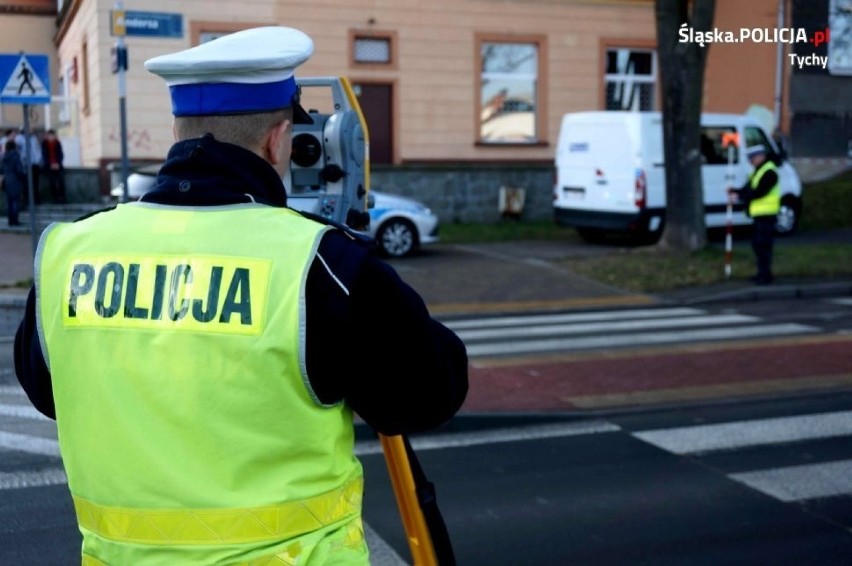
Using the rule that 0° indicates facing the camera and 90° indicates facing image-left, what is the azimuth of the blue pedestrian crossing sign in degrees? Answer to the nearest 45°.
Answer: approximately 0°

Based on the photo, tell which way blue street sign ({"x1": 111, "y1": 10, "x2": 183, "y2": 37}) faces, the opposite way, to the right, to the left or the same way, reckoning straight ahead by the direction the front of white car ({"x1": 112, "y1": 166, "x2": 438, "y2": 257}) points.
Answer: to the right

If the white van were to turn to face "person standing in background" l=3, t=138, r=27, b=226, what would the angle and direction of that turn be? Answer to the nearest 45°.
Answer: approximately 135° to its left

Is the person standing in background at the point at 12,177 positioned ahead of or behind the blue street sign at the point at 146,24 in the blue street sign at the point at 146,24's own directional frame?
behind

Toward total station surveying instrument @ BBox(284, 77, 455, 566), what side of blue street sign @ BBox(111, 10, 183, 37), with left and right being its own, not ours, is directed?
front

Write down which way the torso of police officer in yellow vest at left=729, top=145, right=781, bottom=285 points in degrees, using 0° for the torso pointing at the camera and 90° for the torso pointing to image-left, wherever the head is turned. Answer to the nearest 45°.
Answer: approximately 90°

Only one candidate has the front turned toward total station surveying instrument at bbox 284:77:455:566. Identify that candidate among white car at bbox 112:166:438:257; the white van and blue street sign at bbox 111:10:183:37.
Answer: the blue street sign

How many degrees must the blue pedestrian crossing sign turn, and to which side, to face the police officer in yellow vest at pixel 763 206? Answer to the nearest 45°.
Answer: approximately 90° to its left

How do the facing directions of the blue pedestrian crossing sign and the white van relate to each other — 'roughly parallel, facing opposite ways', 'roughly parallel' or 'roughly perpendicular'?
roughly perpendicular

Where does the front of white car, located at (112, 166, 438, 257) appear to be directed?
to the viewer's right

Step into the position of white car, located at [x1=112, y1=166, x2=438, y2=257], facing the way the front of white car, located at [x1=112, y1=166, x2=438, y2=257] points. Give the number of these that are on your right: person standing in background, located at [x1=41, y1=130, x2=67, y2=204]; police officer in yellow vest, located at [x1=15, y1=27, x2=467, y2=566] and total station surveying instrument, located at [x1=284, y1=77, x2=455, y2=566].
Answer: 2

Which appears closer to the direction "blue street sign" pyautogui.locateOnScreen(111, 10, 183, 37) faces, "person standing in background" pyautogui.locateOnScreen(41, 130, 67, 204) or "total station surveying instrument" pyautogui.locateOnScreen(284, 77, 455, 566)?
the total station surveying instrument

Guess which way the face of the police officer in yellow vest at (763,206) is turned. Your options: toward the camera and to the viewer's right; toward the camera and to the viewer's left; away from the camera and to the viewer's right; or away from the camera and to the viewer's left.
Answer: toward the camera and to the viewer's left
